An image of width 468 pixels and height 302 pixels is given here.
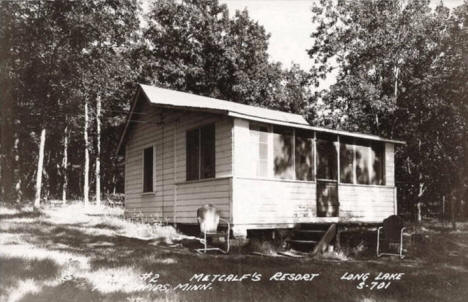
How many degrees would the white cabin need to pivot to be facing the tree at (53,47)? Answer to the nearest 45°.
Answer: approximately 180°

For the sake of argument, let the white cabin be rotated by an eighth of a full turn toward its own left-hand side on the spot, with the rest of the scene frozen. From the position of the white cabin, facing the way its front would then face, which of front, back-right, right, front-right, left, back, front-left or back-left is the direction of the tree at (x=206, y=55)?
left

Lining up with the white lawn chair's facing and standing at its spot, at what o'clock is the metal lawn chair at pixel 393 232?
The metal lawn chair is roughly at 10 o'clock from the white lawn chair.

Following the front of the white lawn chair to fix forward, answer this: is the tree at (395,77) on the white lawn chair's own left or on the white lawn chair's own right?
on the white lawn chair's own left

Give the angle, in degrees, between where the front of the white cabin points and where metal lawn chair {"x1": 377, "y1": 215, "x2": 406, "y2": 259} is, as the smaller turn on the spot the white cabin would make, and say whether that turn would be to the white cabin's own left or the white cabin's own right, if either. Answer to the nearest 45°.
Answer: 0° — it already faces it

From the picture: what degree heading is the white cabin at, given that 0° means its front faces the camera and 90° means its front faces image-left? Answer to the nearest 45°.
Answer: approximately 315°

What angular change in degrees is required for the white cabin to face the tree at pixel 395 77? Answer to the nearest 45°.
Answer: approximately 90° to its left

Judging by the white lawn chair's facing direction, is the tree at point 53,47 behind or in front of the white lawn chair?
behind

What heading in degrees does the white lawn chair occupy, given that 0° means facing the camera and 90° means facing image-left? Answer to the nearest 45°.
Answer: approximately 315°
